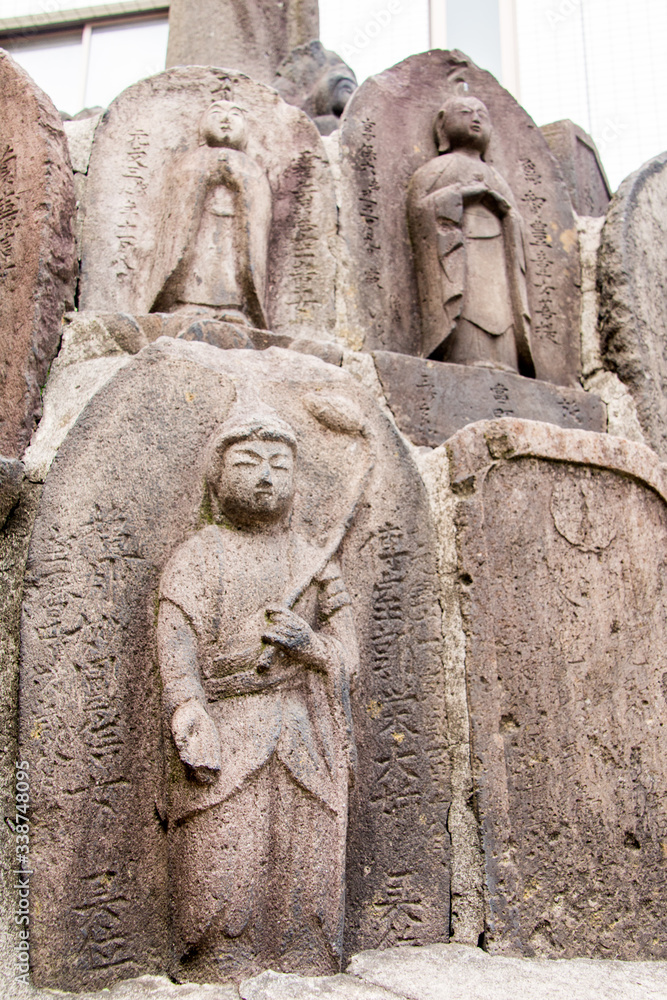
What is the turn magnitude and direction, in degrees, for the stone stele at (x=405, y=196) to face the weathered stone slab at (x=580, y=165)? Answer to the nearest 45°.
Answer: approximately 135° to its left

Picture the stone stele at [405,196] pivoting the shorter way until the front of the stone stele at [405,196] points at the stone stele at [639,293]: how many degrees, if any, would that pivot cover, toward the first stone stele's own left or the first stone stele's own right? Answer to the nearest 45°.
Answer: approximately 90° to the first stone stele's own left

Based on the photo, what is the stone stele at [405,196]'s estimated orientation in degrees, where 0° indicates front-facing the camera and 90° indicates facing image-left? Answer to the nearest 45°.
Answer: approximately 0°

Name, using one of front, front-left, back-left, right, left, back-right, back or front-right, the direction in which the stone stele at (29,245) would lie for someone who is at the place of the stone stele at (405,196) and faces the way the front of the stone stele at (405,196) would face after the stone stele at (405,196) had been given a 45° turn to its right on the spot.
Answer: front

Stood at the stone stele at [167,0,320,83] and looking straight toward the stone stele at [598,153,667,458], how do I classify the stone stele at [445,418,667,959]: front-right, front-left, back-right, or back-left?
front-right
